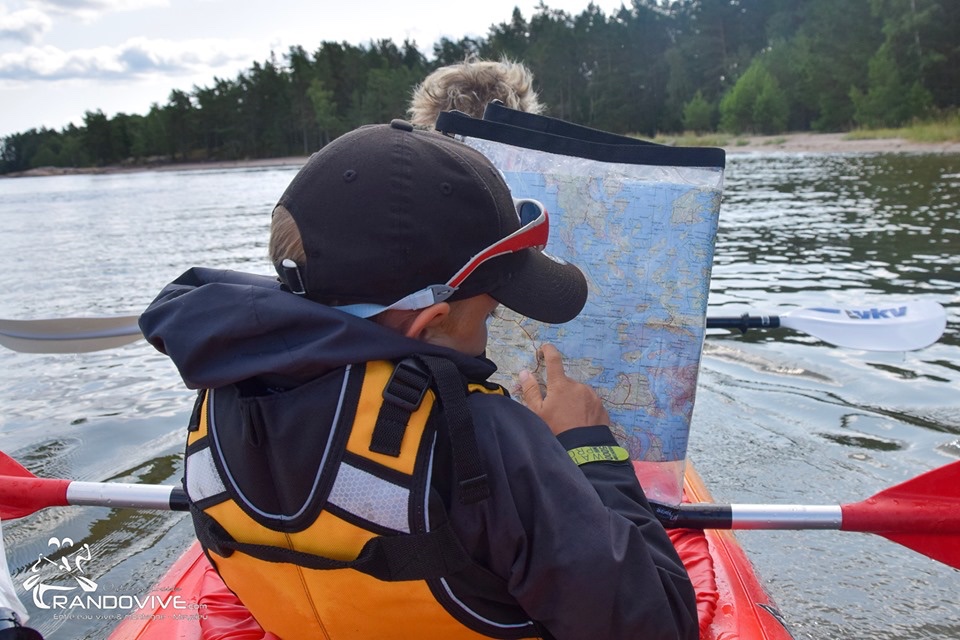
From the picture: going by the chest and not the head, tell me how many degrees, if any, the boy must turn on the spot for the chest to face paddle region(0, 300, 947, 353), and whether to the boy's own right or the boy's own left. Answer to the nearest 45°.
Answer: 0° — they already face it

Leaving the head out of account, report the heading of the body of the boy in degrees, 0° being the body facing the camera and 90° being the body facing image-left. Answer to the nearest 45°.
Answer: approximately 225°

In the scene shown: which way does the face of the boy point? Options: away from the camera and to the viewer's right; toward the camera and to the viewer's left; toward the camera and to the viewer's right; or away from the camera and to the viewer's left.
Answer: away from the camera and to the viewer's right

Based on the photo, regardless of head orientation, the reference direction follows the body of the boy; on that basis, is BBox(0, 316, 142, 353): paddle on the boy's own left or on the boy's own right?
on the boy's own left
